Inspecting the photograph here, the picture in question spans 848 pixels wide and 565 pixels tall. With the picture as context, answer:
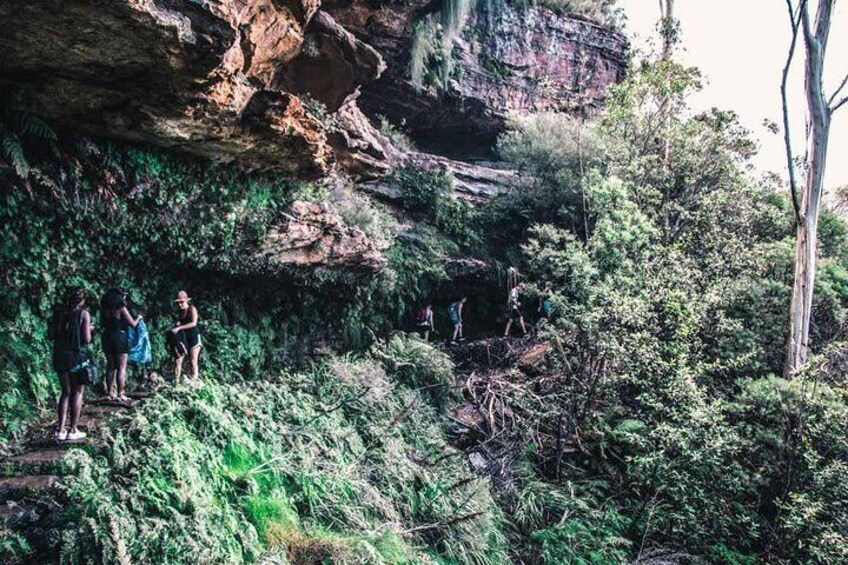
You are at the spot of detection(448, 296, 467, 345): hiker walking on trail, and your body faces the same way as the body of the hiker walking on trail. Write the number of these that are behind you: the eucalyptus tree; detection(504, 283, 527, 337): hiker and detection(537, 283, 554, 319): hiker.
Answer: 0

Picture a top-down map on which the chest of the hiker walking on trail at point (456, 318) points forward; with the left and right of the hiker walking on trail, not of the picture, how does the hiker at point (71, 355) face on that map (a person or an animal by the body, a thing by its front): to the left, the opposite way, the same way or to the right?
to the left

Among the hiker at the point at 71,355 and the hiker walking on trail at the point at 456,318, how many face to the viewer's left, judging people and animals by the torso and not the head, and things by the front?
0

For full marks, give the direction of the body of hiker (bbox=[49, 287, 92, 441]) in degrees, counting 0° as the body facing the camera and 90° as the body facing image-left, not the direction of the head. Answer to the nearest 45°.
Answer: approximately 225°

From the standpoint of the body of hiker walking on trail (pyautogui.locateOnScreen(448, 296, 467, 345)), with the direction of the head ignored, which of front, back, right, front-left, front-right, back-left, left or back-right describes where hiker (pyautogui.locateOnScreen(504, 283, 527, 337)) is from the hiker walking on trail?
front

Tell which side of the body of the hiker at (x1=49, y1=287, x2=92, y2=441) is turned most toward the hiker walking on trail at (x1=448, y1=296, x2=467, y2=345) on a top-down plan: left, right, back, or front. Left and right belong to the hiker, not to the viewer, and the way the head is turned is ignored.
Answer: front

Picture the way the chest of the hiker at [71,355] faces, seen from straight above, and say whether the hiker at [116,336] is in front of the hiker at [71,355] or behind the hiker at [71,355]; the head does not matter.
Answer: in front

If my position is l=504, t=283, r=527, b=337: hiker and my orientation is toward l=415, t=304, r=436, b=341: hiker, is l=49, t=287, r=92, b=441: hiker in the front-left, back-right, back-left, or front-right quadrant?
front-left

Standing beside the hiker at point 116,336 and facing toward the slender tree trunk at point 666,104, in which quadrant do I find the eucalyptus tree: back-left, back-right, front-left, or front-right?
front-right

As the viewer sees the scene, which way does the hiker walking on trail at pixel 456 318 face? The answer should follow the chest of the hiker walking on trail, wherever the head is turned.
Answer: to the viewer's right
